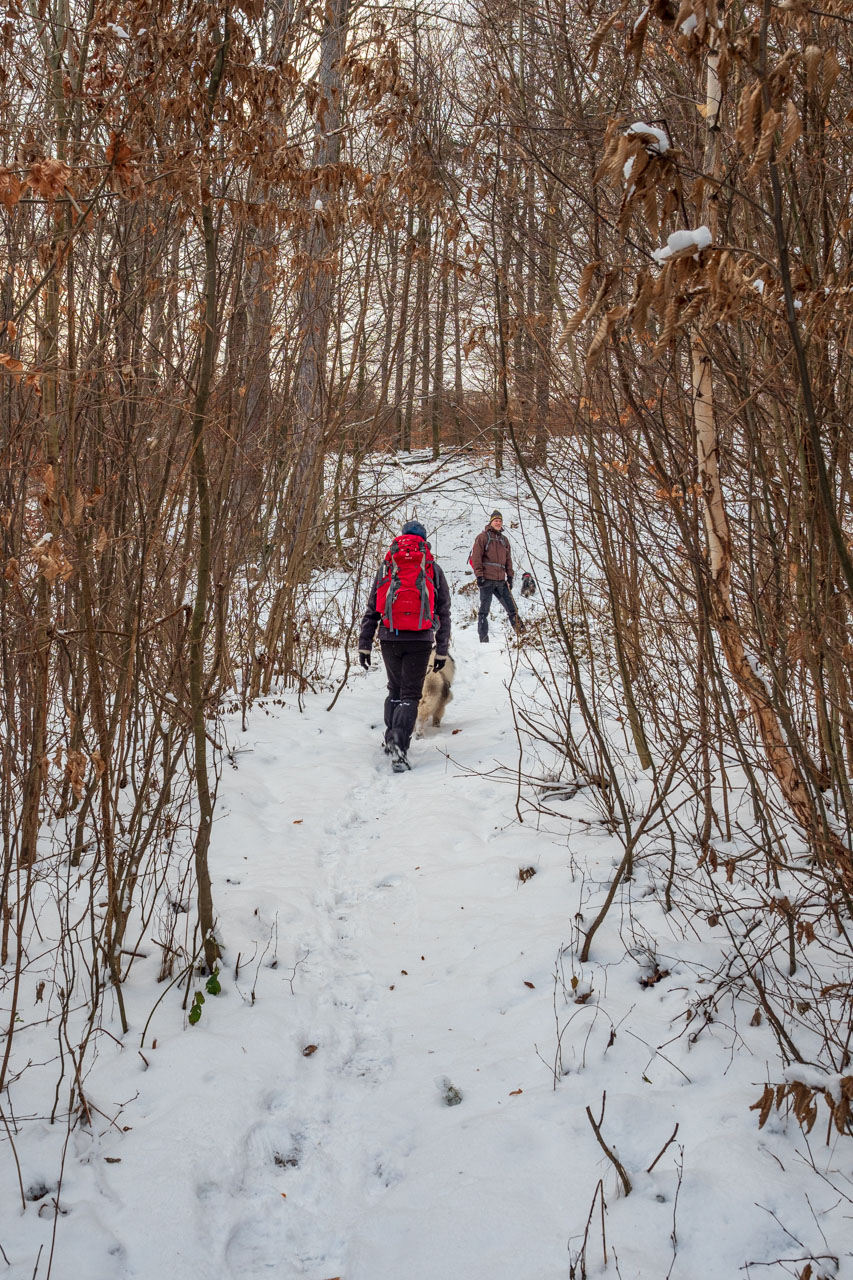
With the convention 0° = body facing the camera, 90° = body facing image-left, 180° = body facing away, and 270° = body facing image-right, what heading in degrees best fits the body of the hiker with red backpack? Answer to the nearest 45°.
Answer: approximately 180°

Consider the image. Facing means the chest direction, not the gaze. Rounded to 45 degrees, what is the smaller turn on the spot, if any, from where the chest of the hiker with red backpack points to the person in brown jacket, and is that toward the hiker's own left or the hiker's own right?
0° — they already face them

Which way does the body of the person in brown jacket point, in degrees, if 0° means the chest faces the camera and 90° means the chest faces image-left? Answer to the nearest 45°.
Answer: approximately 315°

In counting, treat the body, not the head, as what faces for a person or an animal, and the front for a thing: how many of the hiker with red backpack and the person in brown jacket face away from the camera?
1

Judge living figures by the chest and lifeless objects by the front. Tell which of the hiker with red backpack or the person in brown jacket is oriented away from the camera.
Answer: the hiker with red backpack

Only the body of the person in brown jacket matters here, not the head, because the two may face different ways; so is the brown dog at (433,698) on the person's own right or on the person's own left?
on the person's own right

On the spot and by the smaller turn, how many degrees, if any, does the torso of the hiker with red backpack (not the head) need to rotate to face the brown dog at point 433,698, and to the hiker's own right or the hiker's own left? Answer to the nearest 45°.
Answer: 0° — they already face it
